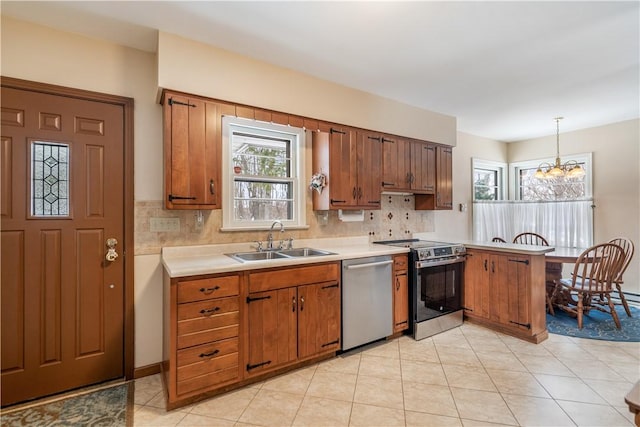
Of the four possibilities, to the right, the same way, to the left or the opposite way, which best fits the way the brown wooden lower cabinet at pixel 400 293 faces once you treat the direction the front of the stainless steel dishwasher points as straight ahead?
the same way

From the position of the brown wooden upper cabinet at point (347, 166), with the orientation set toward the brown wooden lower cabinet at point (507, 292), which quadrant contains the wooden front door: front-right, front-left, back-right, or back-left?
back-right

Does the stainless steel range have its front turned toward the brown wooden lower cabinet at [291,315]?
no

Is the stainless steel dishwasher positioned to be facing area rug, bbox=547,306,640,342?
no

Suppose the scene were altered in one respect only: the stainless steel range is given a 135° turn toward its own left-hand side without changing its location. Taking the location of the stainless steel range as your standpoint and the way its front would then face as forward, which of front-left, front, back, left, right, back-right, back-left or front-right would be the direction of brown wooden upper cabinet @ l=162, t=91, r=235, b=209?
back-left

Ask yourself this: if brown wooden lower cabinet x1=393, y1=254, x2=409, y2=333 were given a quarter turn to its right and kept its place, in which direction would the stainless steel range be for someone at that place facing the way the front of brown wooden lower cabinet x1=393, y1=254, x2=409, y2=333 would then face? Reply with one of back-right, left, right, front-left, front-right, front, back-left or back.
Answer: back

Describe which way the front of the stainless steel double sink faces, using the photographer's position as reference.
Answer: facing the viewer and to the right of the viewer

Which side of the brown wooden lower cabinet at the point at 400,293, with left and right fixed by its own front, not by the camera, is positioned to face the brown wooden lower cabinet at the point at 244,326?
right

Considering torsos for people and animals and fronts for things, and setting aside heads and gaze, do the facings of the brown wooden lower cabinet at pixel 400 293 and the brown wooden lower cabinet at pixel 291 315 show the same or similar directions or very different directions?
same or similar directions

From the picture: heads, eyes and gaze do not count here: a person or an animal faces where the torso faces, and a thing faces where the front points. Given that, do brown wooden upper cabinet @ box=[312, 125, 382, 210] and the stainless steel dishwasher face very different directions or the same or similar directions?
same or similar directions

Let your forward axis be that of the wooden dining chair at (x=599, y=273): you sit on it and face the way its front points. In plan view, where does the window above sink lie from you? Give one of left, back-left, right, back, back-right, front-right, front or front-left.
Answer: left

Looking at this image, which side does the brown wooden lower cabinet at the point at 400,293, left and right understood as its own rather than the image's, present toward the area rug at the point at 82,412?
right
